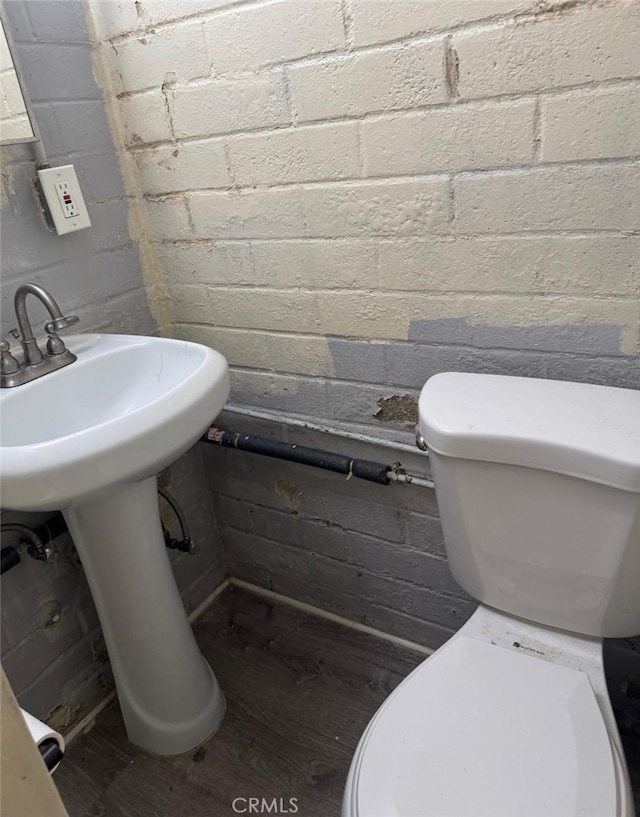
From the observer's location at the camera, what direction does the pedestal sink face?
facing the viewer and to the right of the viewer

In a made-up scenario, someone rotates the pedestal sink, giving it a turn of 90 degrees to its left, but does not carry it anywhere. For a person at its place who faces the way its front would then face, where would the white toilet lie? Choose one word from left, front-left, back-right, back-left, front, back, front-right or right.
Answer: right
